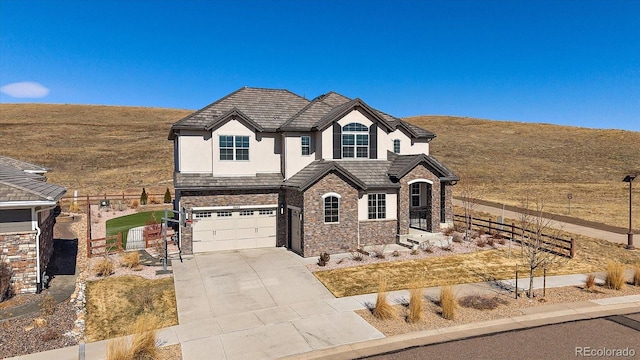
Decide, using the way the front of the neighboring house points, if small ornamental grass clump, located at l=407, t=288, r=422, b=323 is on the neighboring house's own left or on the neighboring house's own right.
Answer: on the neighboring house's own left

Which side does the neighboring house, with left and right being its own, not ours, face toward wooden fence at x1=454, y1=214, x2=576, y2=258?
left

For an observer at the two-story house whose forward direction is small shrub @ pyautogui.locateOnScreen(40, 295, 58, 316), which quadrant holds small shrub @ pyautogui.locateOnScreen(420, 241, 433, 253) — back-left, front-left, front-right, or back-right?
back-left

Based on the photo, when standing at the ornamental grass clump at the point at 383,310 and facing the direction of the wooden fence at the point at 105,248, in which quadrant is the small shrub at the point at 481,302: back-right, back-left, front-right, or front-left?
back-right

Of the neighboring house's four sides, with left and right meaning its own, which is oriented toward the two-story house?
left

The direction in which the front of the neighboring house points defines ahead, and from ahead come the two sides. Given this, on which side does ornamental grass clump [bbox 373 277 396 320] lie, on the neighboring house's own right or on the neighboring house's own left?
on the neighboring house's own left

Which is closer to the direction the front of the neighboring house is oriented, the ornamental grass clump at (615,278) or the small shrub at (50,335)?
the small shrub

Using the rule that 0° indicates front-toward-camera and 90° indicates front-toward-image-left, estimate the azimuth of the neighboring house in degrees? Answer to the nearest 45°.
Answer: approximately 0°

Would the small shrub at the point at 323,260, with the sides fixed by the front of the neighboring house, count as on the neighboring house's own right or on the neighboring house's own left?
on the neighboring house's own left

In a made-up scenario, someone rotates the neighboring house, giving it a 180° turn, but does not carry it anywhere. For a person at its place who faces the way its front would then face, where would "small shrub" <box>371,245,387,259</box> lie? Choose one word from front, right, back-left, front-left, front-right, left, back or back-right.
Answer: right

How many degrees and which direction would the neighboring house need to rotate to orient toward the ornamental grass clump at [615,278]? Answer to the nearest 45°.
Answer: approximately 45° to its left

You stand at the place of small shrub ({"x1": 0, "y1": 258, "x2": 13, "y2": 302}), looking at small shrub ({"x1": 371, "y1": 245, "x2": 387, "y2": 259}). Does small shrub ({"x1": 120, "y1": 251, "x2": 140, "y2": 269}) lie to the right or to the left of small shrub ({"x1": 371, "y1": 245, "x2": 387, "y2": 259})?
left

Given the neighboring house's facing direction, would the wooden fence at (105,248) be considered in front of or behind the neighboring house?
behind
